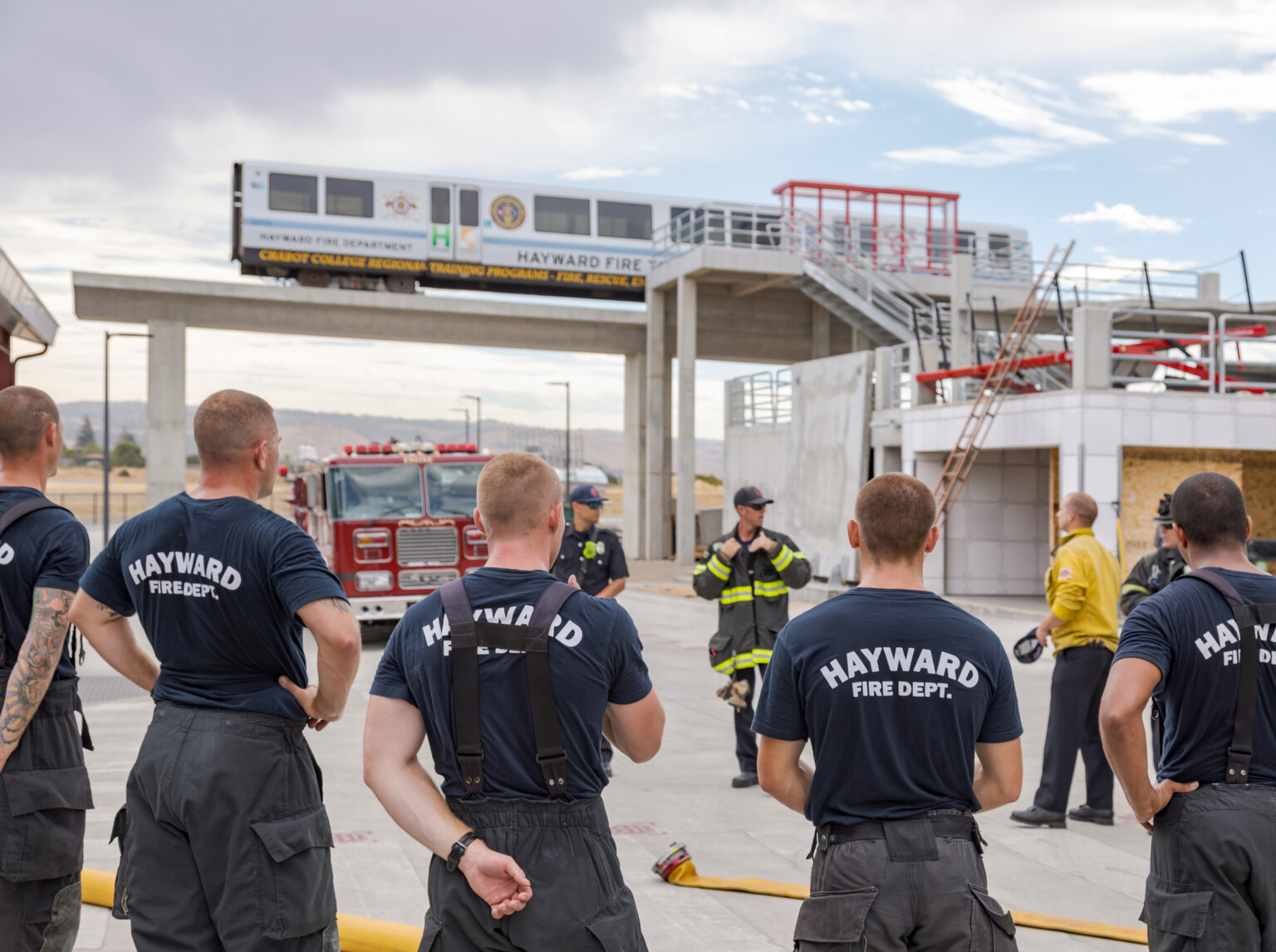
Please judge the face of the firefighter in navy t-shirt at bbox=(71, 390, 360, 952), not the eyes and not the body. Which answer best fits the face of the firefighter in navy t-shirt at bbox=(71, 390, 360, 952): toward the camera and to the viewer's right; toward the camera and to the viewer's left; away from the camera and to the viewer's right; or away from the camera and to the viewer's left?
away from the camera and to the viewer's right

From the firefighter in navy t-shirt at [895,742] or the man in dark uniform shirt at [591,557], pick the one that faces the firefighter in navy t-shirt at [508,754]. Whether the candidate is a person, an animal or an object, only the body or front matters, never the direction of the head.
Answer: the man in dark uniform shirt

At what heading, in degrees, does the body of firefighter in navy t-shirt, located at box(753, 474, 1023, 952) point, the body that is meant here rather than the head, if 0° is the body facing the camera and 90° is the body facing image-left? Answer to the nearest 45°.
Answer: approximately 180°

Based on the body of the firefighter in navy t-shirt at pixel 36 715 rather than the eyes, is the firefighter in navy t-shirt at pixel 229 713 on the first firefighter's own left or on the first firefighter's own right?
on the first firefighter's own right

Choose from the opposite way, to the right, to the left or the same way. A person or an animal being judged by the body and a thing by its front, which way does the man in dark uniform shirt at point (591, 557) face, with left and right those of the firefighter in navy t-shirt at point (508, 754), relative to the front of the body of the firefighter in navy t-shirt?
the opposite way

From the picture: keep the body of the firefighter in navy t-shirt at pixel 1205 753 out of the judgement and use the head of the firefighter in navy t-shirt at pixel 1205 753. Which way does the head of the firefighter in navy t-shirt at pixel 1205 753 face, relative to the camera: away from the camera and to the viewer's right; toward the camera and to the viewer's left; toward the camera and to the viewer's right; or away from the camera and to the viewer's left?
away from the camera and to the viewer's left

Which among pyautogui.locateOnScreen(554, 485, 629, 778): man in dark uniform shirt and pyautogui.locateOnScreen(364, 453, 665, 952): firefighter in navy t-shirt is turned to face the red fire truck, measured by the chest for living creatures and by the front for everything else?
the firefighter in navy t-shirt

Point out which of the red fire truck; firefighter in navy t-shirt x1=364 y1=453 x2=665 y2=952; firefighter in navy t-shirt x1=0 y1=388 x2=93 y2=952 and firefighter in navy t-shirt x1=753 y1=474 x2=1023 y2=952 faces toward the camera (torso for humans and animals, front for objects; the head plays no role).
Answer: the red fire truck

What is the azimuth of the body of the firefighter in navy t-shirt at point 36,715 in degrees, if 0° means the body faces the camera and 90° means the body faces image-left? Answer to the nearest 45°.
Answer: approximately 225°

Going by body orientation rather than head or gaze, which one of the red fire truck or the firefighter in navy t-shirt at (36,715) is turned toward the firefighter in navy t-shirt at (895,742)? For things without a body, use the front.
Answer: the red fire truck

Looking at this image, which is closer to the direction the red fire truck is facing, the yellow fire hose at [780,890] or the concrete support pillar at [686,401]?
the yellow fire hose

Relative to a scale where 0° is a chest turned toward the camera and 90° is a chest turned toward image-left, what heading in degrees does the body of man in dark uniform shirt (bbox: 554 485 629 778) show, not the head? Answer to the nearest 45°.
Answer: approximately 0°

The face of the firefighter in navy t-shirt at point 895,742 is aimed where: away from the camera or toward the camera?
away from the camera

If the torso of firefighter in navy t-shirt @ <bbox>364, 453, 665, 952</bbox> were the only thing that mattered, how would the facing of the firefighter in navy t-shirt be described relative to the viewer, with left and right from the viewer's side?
facing away from the viewer

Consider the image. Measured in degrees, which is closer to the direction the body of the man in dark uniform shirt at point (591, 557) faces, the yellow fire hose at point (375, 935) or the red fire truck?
the yellow fire hose

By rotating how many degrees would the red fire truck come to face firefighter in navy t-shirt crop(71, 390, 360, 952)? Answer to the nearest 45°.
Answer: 0° — it already faces them
